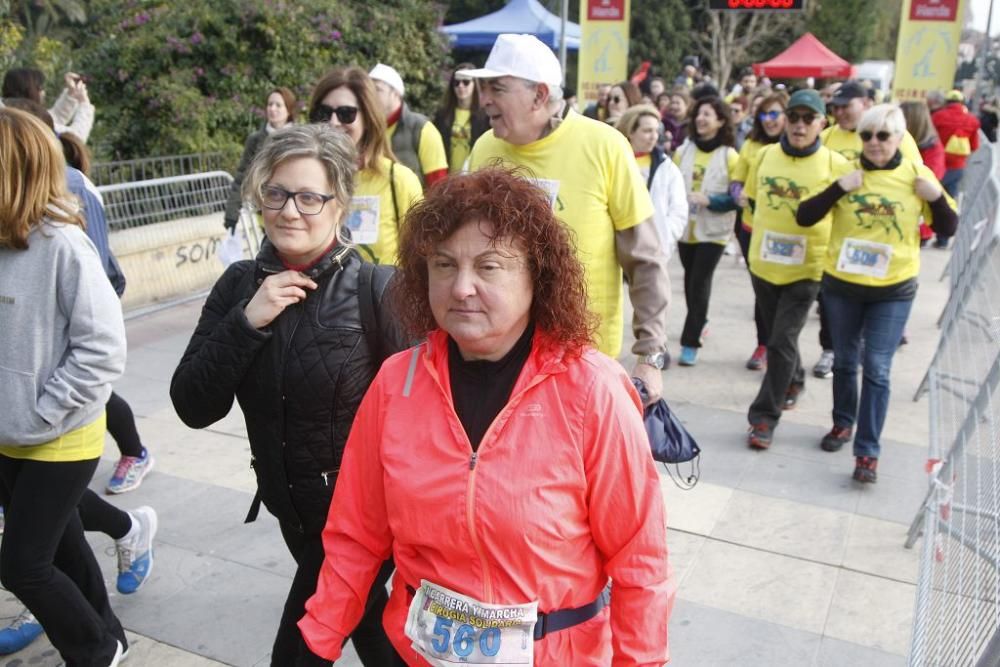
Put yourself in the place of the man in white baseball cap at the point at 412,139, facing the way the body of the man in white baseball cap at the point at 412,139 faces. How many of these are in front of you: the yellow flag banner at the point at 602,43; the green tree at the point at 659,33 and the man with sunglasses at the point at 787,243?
0

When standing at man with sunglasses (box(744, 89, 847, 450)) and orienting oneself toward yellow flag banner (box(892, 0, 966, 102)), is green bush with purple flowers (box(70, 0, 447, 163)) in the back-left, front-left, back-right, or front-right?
front-left

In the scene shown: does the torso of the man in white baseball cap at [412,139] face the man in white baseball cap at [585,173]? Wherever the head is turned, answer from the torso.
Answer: no

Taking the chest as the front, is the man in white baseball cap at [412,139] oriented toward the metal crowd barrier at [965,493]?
no

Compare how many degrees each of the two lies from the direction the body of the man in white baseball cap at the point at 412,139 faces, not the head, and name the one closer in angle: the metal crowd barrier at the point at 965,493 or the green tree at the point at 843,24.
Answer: the metal crowd barrier

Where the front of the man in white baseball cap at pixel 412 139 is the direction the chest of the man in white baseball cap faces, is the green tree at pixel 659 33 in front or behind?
behind

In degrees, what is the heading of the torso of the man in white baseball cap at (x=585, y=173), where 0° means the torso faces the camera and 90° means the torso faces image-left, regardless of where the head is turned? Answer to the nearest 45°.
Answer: approximately 45°

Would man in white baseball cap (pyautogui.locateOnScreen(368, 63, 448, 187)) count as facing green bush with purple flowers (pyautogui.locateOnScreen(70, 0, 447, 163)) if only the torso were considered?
no

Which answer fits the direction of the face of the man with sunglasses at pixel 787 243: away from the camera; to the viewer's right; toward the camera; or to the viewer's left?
toward the camera

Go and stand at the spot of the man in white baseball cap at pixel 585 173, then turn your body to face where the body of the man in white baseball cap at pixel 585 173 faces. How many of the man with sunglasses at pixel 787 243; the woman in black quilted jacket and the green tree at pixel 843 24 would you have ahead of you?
1

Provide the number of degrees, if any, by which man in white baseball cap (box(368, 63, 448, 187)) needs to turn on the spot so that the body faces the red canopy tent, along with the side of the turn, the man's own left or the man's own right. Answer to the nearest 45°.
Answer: approximately 180°

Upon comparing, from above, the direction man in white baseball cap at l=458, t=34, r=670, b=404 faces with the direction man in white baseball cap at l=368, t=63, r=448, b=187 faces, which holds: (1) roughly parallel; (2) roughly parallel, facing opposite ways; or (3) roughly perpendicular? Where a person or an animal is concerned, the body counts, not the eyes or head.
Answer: roughly parallel

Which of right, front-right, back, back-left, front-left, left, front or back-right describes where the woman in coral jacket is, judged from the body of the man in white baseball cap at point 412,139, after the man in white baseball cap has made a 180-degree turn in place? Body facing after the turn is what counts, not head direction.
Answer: back-right

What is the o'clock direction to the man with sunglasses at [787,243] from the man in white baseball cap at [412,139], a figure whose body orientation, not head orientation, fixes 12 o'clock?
The man with sunglasses is roughly at 8 o'clock from the man in white baseball cap.

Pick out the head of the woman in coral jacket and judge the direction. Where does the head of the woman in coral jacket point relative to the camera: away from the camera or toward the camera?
toward the camera

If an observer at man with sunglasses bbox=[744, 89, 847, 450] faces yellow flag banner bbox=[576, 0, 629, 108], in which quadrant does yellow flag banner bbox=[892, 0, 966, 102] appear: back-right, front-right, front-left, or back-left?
front-right

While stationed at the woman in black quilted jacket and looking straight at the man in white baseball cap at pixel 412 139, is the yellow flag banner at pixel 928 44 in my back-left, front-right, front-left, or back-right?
front-right

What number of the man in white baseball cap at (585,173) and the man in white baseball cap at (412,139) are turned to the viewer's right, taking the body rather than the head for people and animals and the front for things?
0
